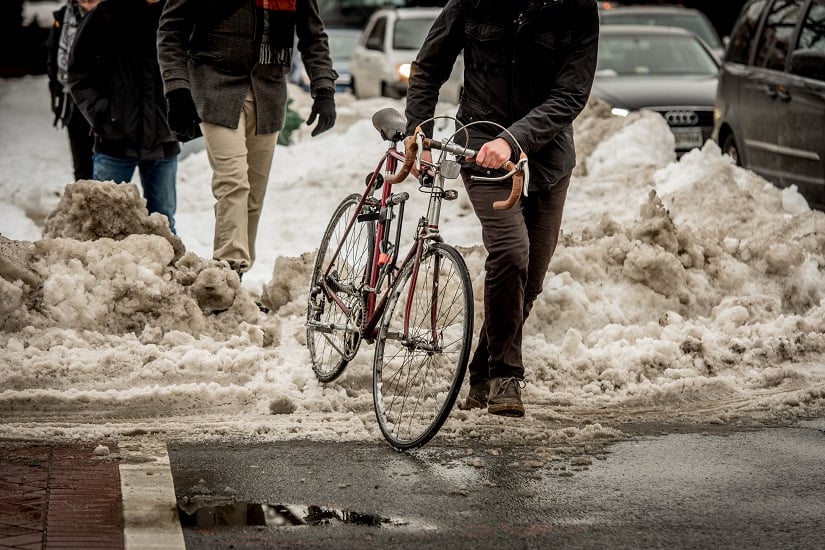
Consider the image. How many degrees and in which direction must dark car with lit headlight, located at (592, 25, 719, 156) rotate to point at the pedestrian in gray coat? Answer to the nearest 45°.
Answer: approximately 45° to its right

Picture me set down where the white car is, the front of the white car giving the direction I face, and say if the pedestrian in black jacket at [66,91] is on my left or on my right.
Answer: on my right

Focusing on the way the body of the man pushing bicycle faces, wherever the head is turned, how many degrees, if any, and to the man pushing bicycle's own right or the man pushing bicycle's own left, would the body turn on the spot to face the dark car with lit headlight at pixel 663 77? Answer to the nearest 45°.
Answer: approximately 180°

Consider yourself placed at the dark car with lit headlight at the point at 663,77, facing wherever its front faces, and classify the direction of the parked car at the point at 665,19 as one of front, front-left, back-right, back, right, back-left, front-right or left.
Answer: back-left

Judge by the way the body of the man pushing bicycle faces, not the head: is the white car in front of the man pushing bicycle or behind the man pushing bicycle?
behind

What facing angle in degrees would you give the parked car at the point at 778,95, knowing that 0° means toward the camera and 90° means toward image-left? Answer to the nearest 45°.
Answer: approximately 315°

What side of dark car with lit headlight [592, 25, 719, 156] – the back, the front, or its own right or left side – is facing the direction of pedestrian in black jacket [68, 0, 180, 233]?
front
